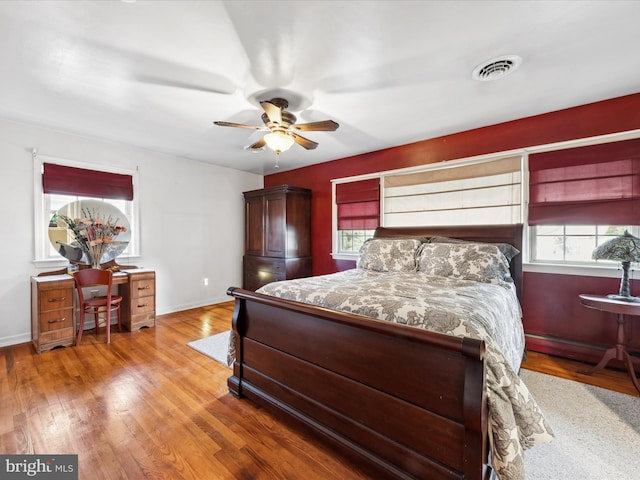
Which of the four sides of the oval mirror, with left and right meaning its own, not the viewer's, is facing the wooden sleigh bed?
front

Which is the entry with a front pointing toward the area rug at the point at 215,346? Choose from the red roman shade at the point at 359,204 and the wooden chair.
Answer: the red roman shade

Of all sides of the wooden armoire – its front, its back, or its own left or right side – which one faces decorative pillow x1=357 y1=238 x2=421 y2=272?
left

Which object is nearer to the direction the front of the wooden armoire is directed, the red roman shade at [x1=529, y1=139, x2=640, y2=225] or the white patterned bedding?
the white patterned bedding

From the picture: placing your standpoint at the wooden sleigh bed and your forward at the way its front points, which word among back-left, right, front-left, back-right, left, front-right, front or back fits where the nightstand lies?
back

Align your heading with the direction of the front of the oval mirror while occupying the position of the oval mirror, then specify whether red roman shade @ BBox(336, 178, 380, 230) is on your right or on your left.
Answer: on your left

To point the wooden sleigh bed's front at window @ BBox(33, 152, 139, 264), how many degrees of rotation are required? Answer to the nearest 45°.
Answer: approximately 45° to its right

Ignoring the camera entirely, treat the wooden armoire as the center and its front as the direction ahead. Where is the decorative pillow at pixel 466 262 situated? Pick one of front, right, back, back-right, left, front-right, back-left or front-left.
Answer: left

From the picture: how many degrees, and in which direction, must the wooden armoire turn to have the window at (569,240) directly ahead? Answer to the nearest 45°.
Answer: approximately 90° to its left

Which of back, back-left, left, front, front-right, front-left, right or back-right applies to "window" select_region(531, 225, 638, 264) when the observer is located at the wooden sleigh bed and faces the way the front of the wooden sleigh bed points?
back

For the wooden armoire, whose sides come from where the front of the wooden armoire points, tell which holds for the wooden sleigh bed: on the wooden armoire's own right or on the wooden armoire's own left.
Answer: on the wooden armoire's own left

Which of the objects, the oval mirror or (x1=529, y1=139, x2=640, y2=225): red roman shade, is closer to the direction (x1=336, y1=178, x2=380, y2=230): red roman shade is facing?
the oval mirror

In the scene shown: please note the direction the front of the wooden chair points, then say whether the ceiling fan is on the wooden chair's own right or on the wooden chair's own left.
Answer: on the wooden chair's own right

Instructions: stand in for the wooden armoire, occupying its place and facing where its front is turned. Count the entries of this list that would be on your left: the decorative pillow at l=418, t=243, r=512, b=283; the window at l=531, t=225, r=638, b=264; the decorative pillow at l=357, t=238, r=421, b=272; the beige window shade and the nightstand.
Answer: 5
